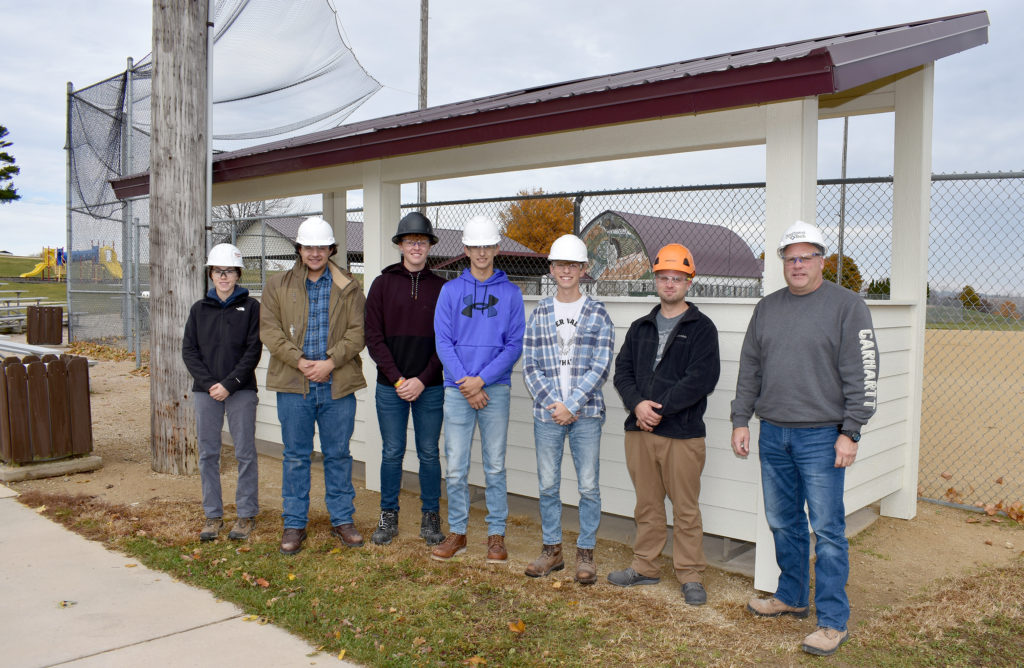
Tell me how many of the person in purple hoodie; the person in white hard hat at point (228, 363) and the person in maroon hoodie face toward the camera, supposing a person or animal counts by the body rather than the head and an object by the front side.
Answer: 3

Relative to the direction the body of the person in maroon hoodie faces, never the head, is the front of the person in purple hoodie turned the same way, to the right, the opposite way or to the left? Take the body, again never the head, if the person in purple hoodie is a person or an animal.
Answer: the same way

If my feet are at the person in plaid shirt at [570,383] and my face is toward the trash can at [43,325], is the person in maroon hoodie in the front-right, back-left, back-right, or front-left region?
front-left

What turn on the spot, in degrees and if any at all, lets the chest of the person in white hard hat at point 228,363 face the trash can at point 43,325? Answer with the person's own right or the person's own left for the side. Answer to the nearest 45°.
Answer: approximately 180°

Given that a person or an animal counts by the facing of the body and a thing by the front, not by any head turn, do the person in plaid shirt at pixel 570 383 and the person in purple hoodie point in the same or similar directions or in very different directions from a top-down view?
same or similar directions

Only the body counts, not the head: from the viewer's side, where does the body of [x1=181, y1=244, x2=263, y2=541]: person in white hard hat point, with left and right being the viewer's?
facing the viewer

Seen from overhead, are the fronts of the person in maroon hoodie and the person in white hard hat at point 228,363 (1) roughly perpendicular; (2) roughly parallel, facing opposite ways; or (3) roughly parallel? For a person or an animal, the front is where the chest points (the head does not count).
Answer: roughly parallel

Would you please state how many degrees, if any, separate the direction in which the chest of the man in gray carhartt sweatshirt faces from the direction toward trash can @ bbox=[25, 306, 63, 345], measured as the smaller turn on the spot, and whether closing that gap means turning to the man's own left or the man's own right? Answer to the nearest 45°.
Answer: approximately 90° to the man's own right

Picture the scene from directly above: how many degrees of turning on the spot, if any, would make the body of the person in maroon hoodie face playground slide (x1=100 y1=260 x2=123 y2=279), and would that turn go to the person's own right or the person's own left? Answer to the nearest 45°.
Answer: approximately 135° to the person's own right

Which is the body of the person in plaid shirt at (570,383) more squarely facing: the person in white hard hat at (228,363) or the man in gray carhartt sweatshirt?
the man in gray carhartt sweatshirt

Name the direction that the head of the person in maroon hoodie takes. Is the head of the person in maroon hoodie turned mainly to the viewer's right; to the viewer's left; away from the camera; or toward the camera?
toward the camera

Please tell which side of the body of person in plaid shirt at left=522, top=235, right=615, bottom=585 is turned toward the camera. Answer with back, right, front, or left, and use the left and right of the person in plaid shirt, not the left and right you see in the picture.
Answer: front

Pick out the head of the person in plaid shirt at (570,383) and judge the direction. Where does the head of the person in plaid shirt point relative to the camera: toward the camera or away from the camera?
toward the camera

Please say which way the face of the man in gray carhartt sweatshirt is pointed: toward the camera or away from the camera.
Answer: toward the camera

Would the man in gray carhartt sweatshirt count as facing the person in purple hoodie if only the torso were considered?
no

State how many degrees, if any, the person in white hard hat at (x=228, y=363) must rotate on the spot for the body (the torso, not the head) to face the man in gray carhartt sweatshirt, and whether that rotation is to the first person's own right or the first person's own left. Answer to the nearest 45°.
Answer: approximately 45° to the first person's own left

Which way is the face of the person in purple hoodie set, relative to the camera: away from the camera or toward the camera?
toward the camera

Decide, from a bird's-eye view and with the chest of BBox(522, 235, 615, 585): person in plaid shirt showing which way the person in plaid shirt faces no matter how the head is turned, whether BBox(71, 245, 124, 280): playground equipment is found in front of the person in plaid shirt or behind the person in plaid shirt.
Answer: behind
